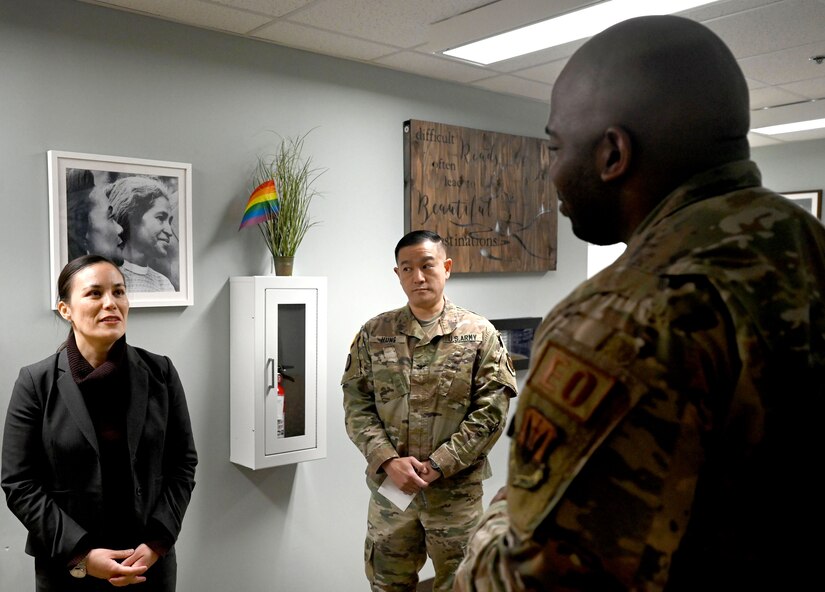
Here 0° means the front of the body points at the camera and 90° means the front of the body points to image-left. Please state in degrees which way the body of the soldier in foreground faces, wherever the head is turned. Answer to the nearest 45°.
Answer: approximately 135°

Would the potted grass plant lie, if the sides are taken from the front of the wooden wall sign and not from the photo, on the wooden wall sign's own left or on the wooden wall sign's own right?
on the wooden wall sign's own right

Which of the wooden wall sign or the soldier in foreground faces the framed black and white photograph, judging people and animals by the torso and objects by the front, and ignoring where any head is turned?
the soldier in foreground

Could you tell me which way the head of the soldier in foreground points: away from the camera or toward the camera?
away from the camera

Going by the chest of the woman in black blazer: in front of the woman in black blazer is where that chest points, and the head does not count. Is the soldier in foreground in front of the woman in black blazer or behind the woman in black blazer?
in front

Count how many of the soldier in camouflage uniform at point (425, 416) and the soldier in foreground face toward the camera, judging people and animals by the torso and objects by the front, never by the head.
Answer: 1

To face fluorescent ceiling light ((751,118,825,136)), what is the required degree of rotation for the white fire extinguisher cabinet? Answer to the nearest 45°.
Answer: approximately 45° to its left

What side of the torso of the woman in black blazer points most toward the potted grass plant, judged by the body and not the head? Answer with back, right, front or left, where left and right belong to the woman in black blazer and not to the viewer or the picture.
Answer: left

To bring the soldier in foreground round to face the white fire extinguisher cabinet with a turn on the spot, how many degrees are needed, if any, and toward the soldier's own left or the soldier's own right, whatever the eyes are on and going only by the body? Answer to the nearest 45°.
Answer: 0° — they already face it

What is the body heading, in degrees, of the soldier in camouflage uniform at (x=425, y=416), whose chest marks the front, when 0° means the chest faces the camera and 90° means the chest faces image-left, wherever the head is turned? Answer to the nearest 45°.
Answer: approximately 0°

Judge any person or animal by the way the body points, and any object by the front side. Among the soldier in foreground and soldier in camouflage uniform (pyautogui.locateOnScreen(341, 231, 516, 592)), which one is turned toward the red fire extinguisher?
the soldier in foreground

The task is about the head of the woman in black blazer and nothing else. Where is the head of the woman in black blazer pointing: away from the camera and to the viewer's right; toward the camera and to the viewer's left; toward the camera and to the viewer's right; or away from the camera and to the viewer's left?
toward the camera and to the viewer's right

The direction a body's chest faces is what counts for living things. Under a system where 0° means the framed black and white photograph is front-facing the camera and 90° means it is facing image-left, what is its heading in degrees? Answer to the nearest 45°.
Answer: approximately 315°
